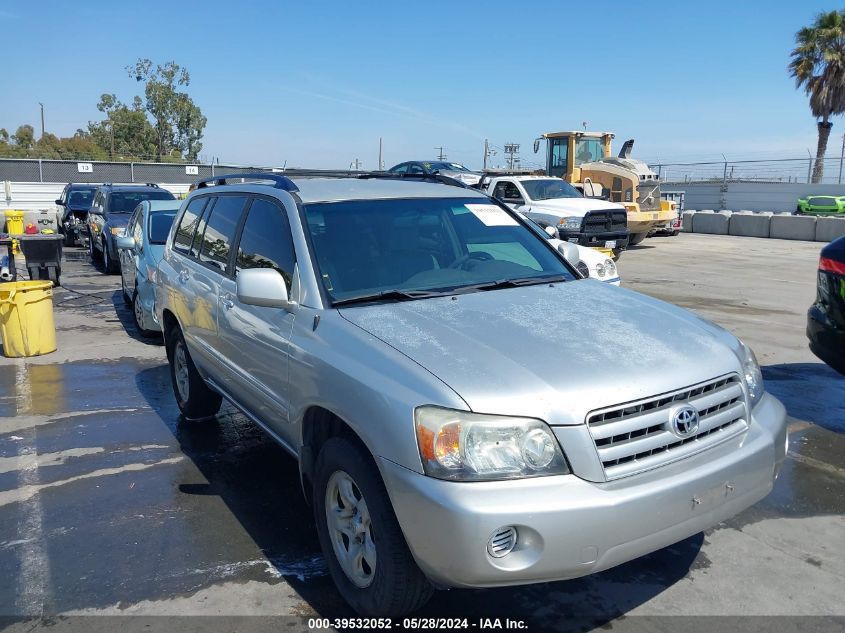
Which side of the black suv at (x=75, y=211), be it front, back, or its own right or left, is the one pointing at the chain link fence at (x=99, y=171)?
back

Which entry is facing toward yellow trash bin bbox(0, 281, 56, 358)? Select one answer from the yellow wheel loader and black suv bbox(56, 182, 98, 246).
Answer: the black suv

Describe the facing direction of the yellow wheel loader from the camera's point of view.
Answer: facing away from the viewer and to the left of the viewer

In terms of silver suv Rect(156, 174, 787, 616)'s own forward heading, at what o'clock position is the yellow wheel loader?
The yellow wheel loader is roughly at 8 o'clock from the silver suv.

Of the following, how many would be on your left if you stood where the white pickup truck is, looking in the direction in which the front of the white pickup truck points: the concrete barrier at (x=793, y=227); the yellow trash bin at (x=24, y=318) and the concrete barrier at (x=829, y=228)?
2

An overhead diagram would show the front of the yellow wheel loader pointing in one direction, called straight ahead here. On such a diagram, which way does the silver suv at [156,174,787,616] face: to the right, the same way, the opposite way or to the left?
the opposite way

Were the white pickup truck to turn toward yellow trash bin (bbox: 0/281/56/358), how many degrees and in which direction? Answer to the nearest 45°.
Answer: approximately 90° to its right

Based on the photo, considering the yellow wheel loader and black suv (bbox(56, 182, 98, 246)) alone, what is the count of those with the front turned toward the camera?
1

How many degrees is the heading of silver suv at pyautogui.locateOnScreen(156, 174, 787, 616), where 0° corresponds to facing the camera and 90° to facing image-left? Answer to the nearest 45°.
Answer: approximately 315°
